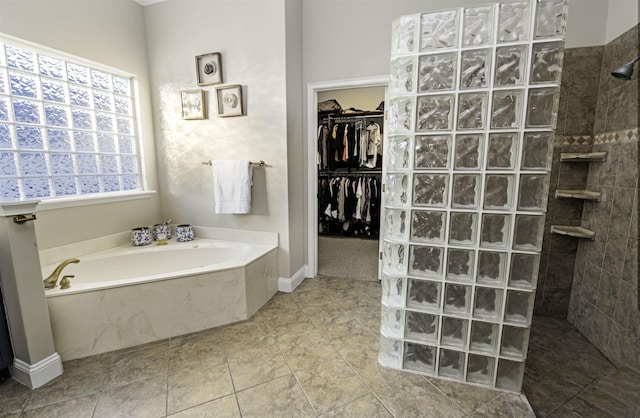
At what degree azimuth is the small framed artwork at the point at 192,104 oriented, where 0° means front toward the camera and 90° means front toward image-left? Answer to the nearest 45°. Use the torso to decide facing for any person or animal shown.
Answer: approximately 45°

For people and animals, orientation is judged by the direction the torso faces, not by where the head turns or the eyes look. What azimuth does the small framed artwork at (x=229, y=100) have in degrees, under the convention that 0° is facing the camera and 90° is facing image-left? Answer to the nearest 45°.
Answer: approximately 45°

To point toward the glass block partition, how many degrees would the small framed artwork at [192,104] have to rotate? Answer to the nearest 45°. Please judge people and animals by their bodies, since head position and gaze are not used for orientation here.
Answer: approximately 90° to its left
